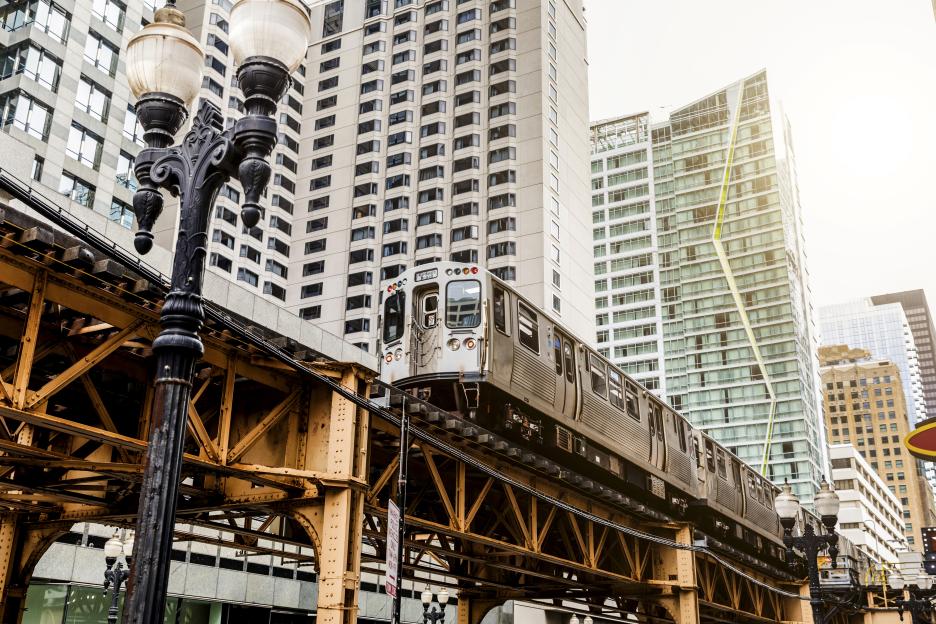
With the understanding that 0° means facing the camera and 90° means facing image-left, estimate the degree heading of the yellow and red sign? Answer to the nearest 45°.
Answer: approximately 0°

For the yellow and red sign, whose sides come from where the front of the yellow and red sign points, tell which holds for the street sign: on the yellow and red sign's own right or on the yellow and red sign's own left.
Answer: on the yellow and red sign's own right

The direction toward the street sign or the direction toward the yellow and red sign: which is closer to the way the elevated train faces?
the street sign

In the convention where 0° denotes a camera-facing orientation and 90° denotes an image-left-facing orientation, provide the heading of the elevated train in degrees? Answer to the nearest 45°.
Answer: approximately 45°

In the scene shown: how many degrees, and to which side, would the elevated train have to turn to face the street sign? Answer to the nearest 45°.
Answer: approximately 45° to its left

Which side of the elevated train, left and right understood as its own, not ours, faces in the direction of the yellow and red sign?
back

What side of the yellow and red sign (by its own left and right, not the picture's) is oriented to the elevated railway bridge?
right

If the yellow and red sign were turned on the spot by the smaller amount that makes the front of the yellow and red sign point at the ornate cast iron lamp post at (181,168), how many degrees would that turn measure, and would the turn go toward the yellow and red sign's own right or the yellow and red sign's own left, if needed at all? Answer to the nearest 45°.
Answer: approximately 45° to the yellow and red sign's own right

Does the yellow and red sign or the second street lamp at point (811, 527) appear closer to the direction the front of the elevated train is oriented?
the yellow and red sign

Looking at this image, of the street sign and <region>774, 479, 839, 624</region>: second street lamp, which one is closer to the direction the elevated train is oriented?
the street sign
